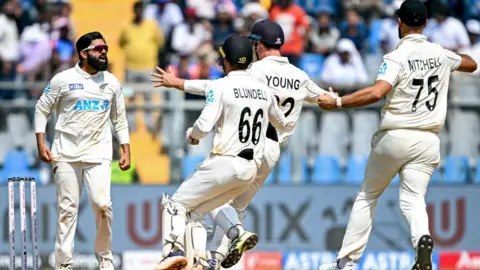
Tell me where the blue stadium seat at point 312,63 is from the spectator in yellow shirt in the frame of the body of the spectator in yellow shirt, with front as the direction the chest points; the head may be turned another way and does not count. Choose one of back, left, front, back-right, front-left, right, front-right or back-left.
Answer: left

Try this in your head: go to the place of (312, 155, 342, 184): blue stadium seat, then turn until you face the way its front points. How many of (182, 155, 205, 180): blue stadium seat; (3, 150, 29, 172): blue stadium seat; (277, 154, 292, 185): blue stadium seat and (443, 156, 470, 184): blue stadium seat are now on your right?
3

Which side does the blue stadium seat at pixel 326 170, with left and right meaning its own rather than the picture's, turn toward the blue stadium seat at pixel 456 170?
left

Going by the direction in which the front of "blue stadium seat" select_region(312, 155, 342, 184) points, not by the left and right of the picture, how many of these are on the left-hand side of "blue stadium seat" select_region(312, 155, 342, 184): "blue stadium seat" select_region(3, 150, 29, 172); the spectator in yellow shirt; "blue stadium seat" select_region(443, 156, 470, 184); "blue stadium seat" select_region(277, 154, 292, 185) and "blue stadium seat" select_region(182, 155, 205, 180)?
1

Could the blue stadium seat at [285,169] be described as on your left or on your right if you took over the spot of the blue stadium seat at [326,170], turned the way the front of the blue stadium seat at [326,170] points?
on your right

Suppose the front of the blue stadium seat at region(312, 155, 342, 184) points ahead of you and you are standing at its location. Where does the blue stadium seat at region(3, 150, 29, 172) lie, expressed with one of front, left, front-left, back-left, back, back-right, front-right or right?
right

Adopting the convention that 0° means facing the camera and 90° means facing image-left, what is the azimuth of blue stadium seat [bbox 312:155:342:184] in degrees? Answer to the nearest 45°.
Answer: approximately 0°
